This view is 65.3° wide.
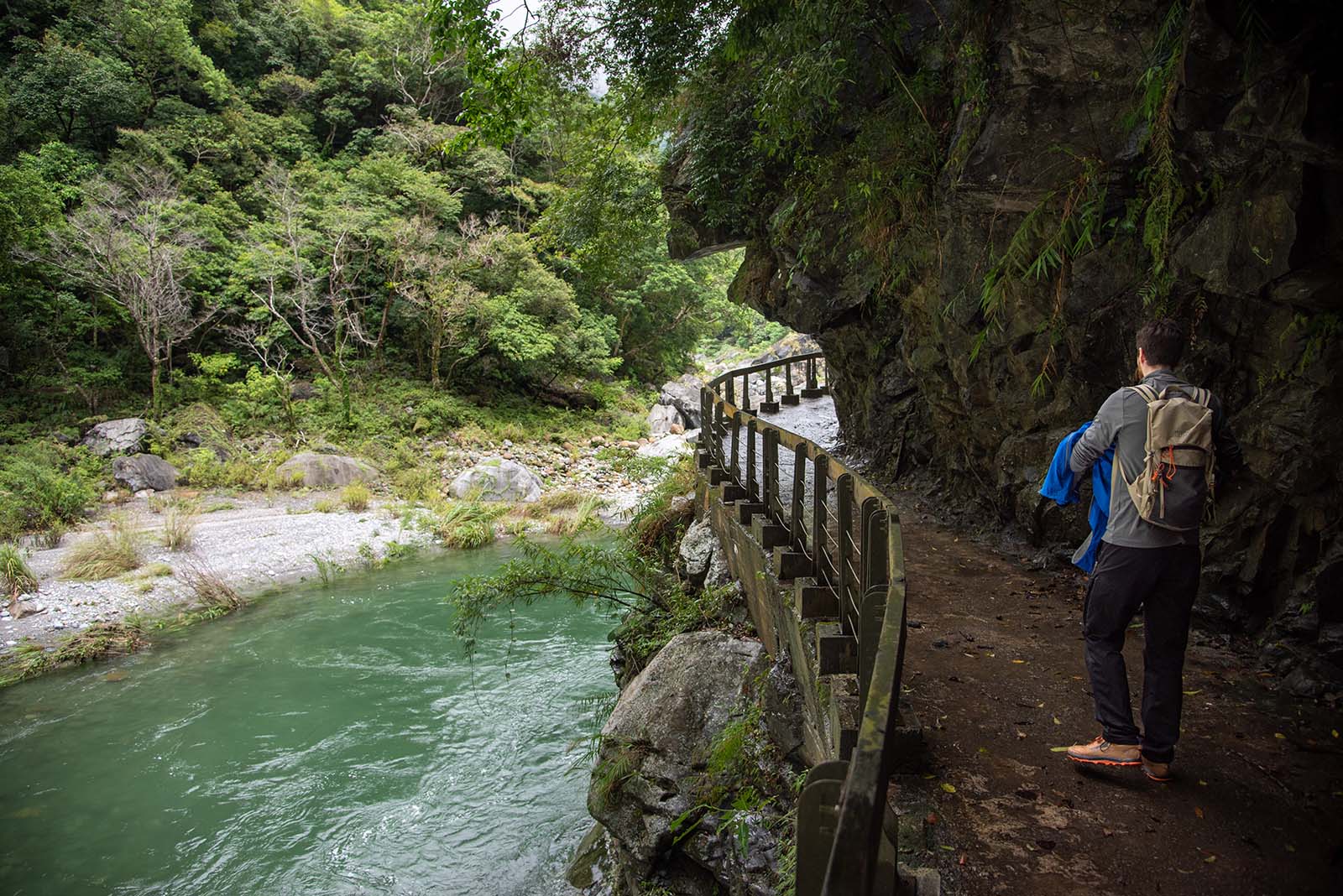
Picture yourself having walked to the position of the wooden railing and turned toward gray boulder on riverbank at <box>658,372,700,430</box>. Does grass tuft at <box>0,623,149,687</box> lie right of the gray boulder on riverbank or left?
left

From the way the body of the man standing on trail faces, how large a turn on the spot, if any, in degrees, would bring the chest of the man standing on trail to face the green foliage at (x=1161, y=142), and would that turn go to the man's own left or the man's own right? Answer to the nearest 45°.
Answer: approximately 45° to the man's own right

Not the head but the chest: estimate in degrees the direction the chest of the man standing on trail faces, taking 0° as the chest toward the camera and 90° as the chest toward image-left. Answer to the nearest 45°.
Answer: approximately 135°

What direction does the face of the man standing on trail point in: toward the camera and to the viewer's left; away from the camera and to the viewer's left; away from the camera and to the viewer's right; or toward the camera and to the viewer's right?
away from the camera and to the viewer's left
